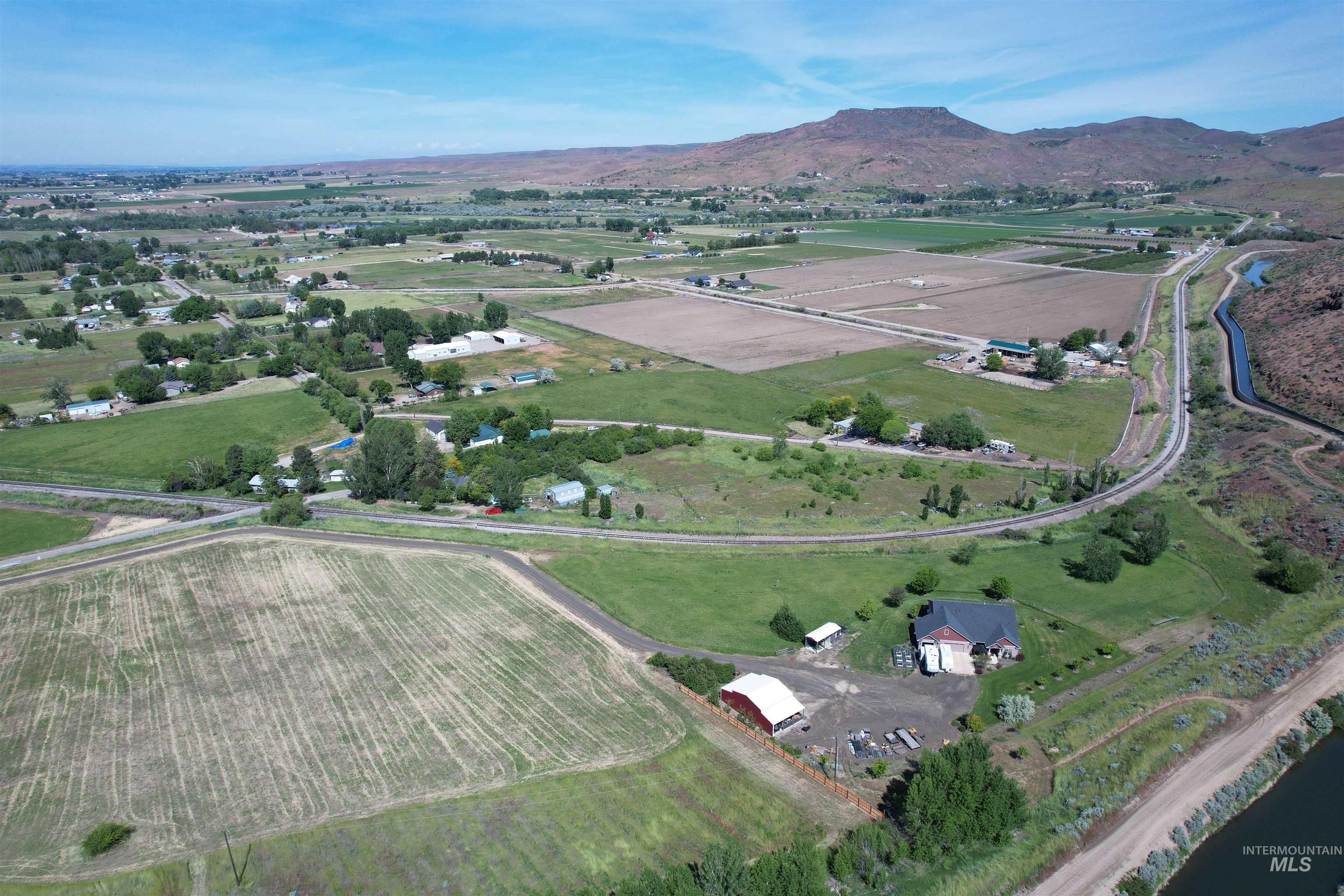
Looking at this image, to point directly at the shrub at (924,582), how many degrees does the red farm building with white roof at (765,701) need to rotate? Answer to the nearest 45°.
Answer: approximately 90° to its left

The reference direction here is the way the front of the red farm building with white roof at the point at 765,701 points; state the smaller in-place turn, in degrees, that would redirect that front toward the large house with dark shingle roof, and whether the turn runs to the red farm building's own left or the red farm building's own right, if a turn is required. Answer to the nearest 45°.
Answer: approximately 90° to the red farm building's own left

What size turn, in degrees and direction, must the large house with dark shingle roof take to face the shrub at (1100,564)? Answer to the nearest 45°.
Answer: approximately 135° to its left

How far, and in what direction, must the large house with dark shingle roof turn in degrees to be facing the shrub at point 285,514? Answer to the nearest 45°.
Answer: approximately 90° to its right

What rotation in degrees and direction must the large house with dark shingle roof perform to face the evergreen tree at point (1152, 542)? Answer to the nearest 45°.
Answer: approximately 135° to its left

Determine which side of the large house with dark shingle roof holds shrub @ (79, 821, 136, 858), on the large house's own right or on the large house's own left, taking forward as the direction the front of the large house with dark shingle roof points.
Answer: on the large house's own right

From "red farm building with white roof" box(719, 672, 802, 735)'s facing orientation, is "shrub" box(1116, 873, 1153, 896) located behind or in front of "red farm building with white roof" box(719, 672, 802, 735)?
in front

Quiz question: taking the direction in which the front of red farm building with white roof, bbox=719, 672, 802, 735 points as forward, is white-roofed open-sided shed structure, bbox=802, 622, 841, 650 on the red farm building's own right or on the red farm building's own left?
on the red farm building's own left

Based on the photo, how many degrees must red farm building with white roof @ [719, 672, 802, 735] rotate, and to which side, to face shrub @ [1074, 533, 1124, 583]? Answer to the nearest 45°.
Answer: approximately 90° to its left

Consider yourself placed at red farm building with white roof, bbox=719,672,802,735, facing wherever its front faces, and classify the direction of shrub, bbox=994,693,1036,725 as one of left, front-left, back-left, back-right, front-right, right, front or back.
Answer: front-left

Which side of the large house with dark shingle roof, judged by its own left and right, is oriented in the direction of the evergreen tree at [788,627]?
right

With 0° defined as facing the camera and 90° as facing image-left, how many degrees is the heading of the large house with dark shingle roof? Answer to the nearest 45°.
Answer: approximately 0°

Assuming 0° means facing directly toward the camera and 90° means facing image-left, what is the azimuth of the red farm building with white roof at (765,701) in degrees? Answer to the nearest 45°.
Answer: approximately 315°

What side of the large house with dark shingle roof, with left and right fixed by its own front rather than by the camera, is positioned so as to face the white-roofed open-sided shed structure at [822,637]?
right
